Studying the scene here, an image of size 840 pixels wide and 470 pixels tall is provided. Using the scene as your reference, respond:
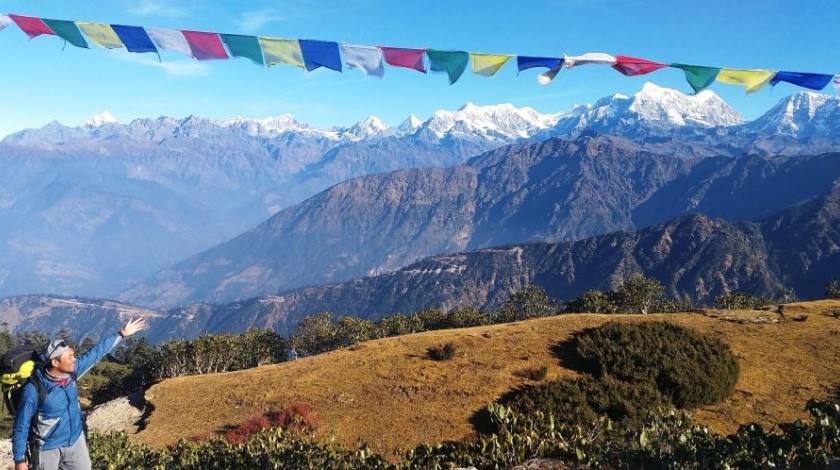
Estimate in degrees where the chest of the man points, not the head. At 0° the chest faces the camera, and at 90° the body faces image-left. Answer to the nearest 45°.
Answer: approximately 315°

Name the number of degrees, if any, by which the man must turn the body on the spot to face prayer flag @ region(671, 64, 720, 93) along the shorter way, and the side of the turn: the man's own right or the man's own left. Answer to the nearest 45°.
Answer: approximately 45° to the man's own left

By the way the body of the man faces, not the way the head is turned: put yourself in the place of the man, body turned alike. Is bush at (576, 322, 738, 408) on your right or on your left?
on your left

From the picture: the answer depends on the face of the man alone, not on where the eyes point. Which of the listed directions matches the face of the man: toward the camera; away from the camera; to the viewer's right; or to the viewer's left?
to the viewer's right

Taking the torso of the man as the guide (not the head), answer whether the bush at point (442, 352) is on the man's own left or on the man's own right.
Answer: on the man's own left

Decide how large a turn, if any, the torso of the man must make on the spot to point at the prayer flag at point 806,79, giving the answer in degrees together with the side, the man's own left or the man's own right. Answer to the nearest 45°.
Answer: approximately 45° to the man's own left

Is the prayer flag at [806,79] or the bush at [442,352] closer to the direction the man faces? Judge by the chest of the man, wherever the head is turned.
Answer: the prayer flag

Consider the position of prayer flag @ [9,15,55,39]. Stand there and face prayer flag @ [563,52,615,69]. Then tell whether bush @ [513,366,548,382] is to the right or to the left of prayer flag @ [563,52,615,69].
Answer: left
